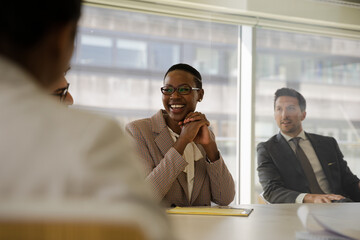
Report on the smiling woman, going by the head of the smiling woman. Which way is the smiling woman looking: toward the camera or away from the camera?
toward the camera

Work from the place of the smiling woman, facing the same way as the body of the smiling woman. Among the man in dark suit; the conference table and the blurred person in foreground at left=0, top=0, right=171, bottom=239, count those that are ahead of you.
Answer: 2

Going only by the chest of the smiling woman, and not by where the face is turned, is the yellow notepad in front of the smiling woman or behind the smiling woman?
in front

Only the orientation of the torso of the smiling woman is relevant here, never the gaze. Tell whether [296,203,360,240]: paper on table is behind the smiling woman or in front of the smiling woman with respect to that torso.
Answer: in front

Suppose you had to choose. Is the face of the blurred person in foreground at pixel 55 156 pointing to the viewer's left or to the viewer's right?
to the viewer's right

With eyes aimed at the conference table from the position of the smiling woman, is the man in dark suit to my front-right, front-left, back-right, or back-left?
back-left

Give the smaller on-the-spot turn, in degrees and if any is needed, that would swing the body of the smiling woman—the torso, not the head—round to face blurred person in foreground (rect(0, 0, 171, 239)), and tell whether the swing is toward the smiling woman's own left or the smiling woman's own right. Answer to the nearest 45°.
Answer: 0° — they already face them

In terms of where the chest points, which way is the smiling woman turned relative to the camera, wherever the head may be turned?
toward the camera

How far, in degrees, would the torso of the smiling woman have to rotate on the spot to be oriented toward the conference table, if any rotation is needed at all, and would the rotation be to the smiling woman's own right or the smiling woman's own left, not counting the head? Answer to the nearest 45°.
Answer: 0° — they already face it

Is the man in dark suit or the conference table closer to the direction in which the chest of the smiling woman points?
the conference table
